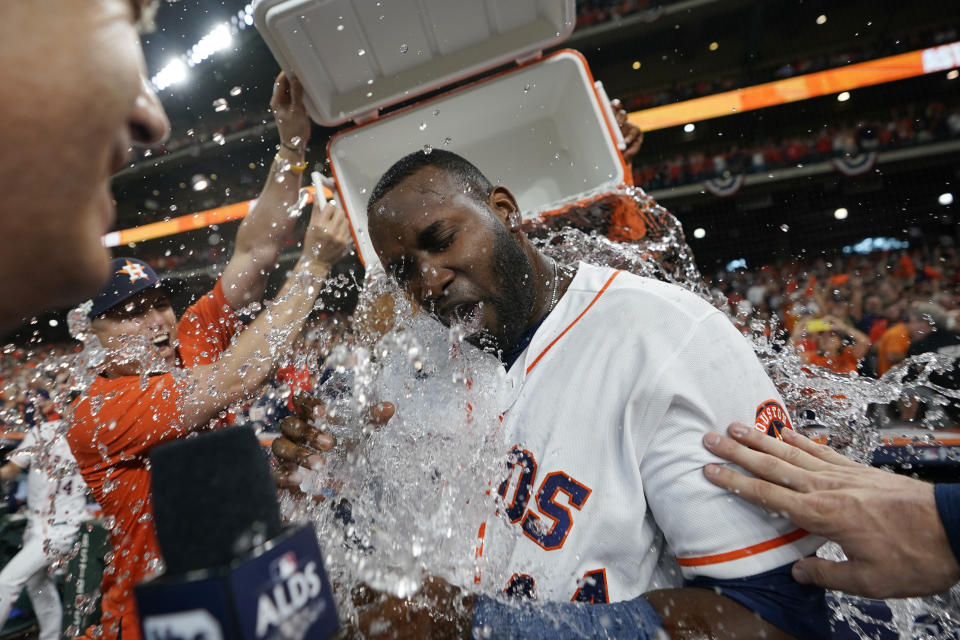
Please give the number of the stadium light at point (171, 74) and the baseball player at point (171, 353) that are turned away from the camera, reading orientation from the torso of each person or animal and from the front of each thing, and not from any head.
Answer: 0

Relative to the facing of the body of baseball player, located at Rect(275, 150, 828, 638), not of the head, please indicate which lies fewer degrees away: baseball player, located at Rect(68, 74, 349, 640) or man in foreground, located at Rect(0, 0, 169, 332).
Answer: the man in foreground

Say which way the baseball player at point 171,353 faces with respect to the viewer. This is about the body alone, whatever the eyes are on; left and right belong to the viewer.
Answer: facing the viewer and to the right of the viewer

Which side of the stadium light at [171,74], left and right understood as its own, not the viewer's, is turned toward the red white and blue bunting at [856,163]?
left

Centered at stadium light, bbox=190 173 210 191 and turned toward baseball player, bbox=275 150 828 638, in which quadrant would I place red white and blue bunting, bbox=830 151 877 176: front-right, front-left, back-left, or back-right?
front-left

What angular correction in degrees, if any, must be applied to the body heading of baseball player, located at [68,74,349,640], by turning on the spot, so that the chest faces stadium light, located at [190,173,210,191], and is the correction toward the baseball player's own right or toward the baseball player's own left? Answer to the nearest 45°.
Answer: approximately 135° to the baseball player's own left

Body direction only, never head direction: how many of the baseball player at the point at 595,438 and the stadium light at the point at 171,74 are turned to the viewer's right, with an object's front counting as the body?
0

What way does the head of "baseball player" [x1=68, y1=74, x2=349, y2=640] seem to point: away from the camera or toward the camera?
toward the camera

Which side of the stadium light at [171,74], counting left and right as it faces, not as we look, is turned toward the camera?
front

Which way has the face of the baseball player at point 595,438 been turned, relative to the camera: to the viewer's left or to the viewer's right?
to the viewer's left

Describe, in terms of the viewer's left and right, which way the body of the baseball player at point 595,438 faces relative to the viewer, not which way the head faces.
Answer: facing the viewer and to the left of the viewer
